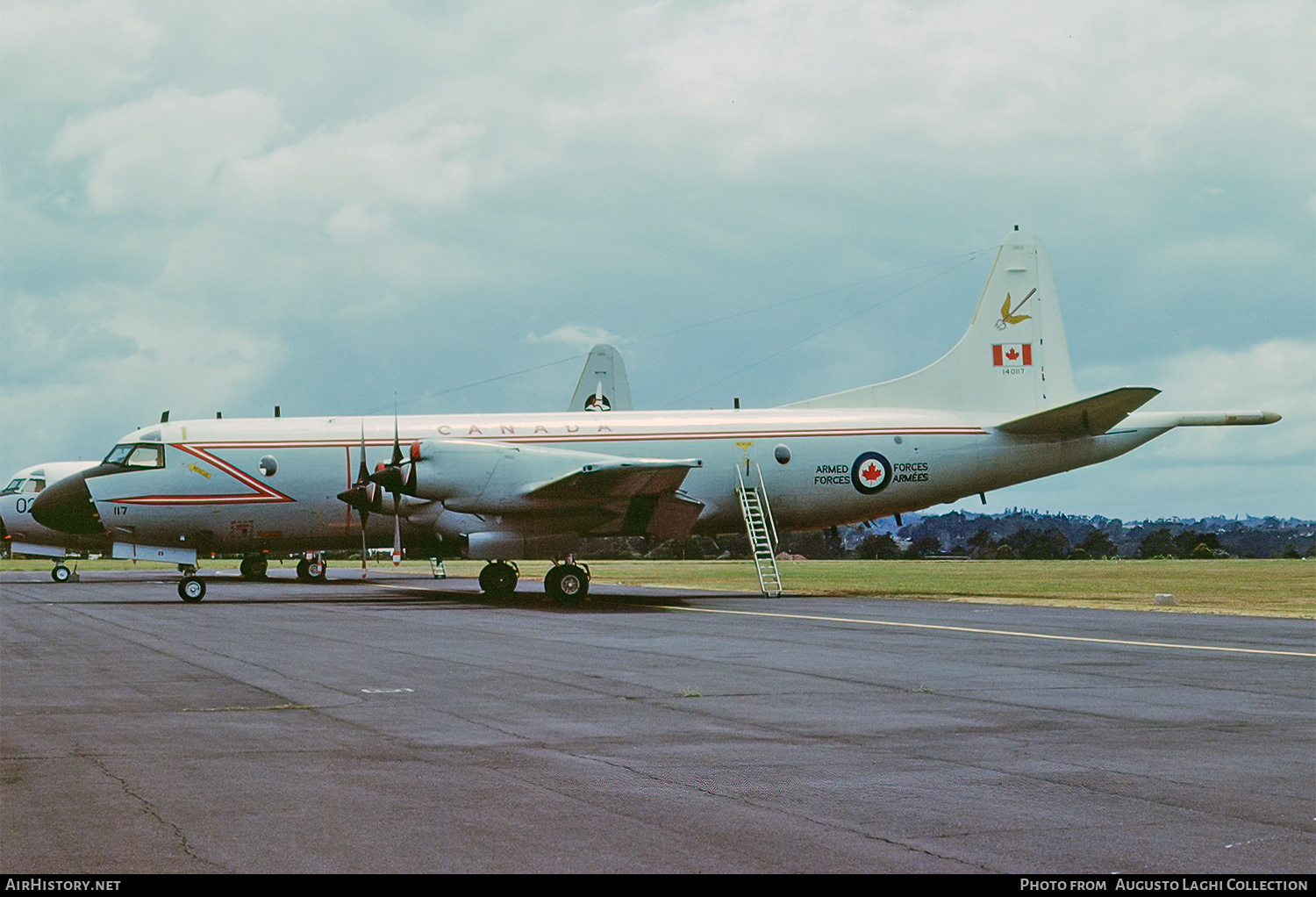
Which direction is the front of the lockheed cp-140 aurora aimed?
to the viewer's left
